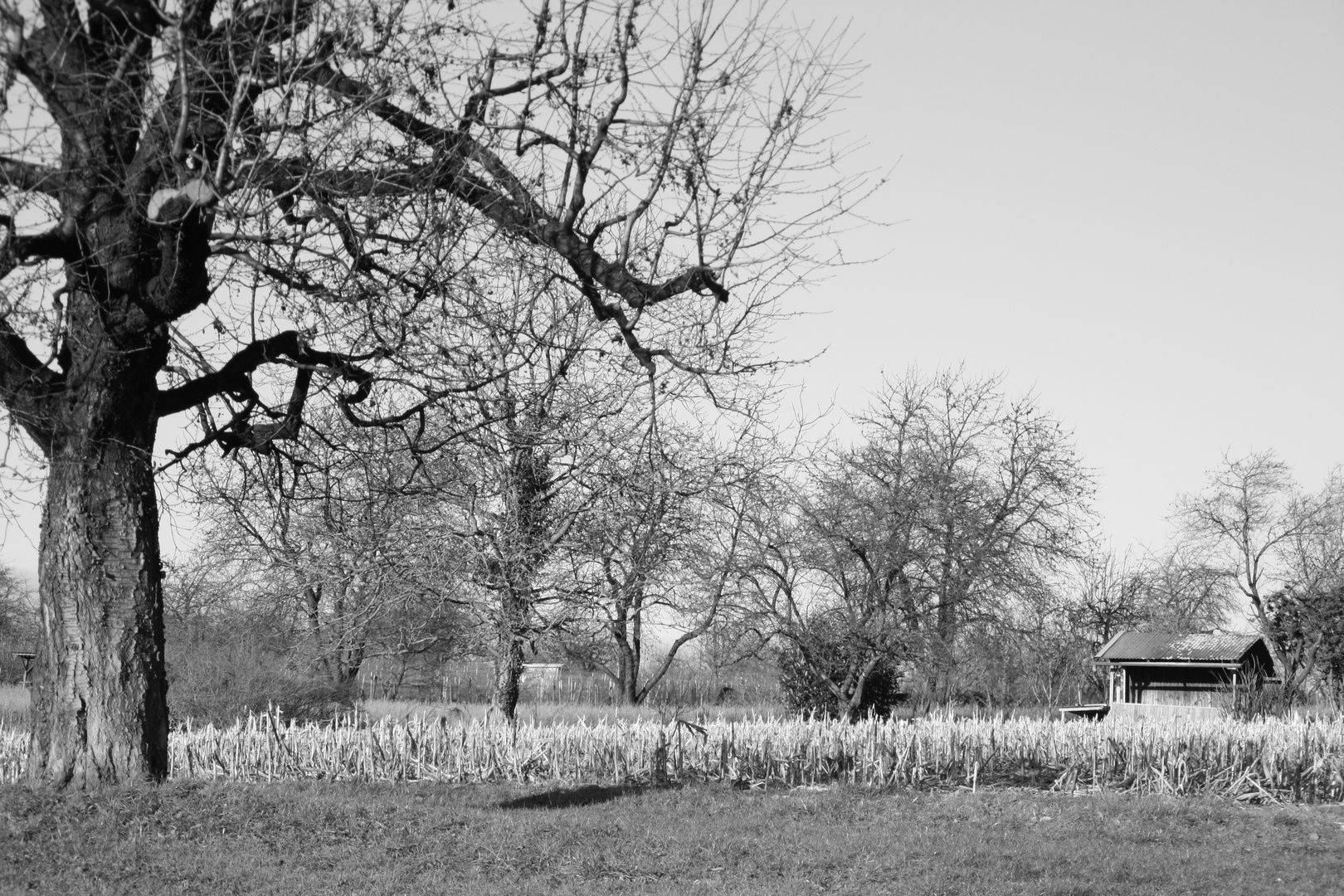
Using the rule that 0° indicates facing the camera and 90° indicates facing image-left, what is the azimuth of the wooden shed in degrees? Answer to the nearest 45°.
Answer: approximately 0°
